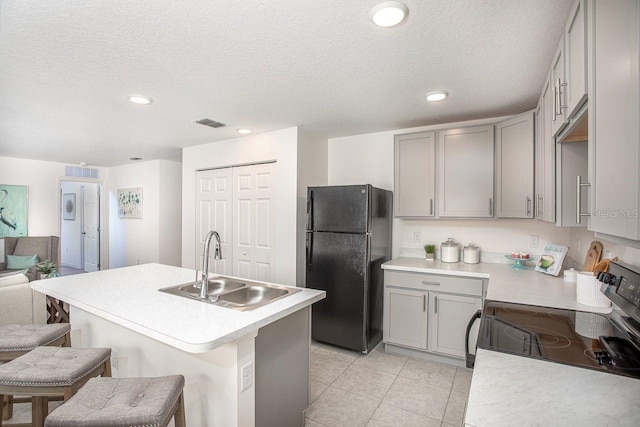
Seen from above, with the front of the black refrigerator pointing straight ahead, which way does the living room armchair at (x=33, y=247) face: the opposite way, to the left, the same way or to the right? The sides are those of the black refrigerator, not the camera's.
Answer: to the left

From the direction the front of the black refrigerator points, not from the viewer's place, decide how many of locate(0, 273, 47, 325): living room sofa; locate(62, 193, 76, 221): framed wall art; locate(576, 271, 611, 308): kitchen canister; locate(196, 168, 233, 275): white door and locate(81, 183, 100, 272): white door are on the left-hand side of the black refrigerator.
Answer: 1

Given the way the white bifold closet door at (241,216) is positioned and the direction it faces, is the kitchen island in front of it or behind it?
in front

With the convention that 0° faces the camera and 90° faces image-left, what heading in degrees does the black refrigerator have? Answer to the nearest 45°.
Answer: approximately 45°

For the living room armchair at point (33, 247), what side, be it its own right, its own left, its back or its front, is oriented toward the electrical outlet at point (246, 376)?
front

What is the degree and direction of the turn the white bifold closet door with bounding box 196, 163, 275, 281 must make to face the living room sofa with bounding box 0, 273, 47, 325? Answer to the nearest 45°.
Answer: approximately 45° to its right

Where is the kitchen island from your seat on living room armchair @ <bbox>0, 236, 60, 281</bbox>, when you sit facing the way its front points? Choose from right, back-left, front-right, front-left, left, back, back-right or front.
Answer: front

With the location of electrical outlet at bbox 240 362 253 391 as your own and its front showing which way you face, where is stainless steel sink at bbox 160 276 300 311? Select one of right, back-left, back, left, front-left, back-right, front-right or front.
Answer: back-left

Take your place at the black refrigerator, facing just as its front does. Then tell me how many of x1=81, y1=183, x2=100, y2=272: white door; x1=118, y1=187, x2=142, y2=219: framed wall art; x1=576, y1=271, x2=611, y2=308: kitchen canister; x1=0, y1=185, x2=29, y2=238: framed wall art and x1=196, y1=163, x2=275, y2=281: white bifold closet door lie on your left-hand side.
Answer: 1

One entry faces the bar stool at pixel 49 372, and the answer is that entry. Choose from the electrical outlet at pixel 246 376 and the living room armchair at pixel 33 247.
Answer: the living room armchair

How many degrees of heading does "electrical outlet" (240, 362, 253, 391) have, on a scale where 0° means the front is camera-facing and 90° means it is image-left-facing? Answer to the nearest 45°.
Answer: approximately 315°

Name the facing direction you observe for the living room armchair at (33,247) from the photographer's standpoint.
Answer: facing the viewer

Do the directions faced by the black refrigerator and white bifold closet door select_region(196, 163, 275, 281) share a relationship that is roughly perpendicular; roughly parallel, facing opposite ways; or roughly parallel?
roughly parallel

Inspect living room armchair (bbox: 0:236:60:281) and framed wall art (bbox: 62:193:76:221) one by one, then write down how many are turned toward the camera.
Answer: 2

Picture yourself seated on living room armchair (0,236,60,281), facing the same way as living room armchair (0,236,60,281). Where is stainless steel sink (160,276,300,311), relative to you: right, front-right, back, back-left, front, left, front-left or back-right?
front
